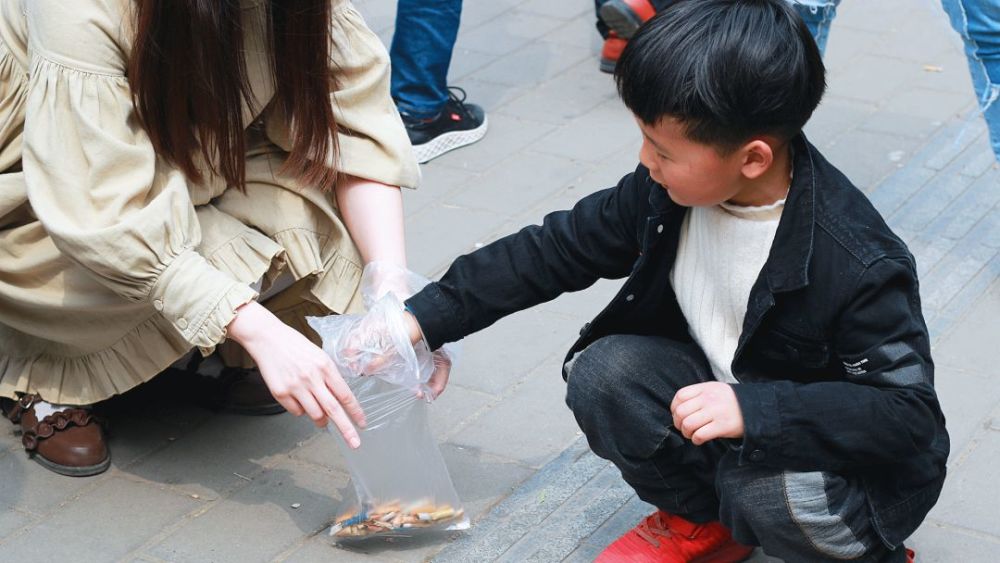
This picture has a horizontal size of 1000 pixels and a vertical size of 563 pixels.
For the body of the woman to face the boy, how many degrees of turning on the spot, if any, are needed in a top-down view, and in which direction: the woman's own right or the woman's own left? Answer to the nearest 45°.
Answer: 0° — they already face them

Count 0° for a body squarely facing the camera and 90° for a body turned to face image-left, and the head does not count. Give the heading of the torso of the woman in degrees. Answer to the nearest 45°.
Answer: approximately 315°

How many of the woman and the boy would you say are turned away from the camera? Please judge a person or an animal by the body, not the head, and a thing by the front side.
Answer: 0

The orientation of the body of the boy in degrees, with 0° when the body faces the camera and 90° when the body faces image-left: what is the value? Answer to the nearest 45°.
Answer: approximately 45°
